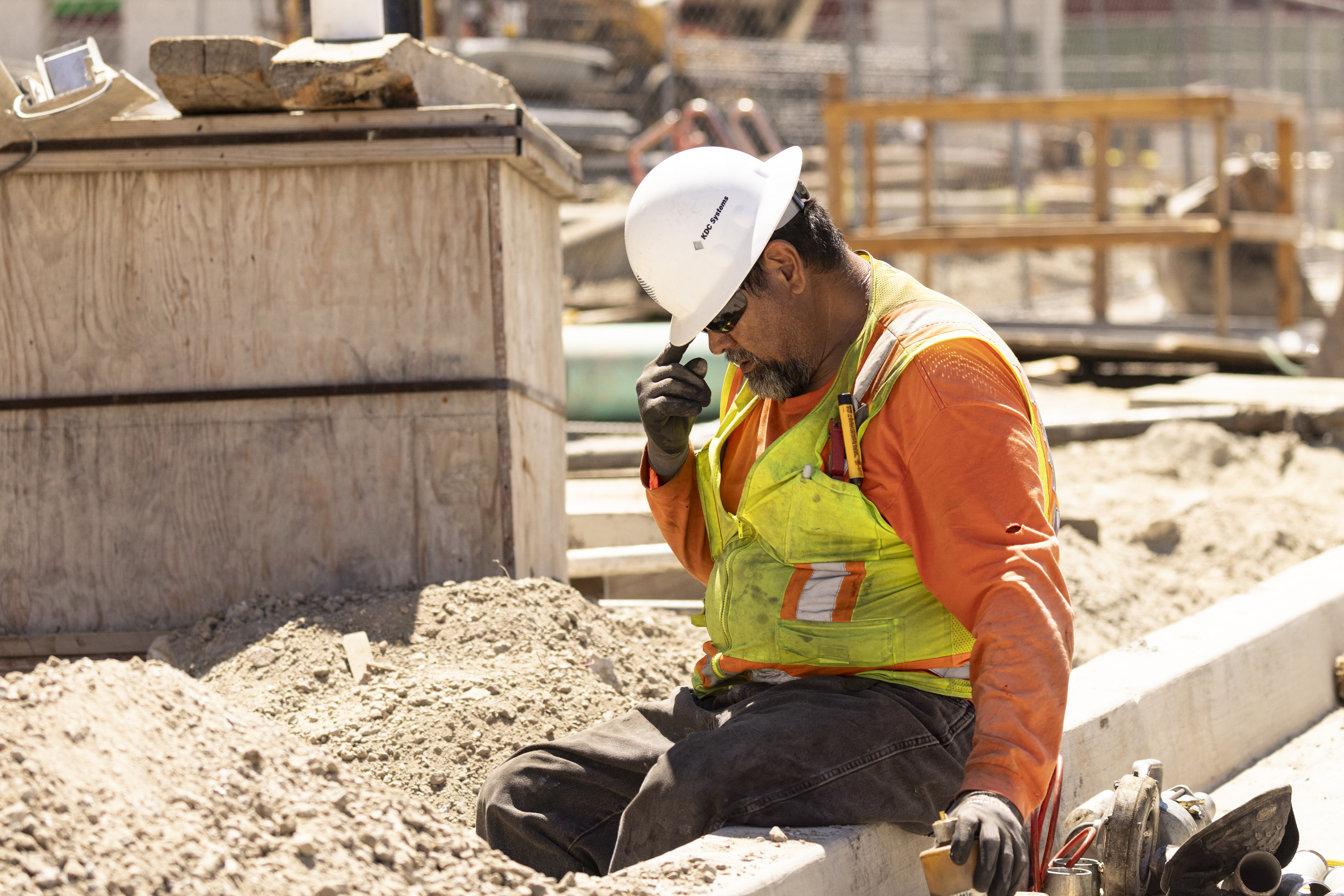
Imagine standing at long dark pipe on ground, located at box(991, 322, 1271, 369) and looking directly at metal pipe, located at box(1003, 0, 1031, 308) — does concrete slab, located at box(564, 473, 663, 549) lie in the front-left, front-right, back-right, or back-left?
back-left

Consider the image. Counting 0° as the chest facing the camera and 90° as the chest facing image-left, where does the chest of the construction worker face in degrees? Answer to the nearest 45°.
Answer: approximately 45°

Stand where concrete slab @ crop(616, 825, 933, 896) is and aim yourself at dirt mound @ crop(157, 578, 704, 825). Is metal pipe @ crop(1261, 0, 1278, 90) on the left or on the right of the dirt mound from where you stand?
right

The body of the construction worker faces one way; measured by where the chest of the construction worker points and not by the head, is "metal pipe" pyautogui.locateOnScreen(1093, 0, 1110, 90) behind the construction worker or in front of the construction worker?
behind

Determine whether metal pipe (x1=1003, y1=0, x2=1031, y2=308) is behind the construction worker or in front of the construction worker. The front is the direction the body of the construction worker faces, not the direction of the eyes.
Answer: behind

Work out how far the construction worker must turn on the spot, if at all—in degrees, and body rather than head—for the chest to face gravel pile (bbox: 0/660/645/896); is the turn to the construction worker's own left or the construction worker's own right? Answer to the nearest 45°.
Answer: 0° — they already face it
